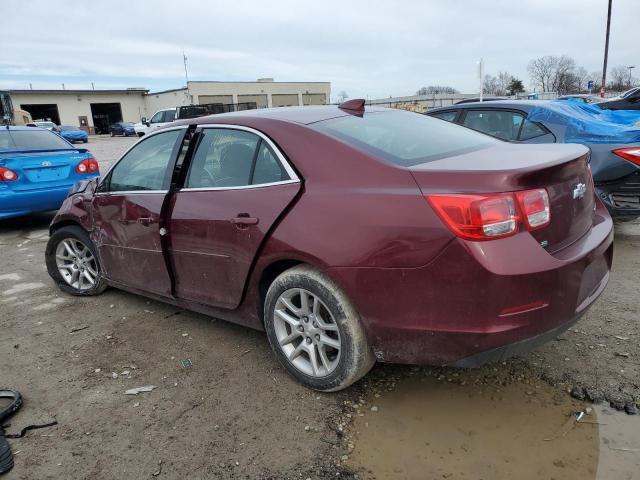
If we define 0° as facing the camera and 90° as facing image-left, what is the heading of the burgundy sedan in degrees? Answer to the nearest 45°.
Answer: approximately 135°

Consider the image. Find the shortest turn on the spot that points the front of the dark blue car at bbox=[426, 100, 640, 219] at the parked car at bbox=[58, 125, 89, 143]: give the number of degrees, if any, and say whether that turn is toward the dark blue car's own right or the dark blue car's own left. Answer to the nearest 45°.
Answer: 0° — it already faces it

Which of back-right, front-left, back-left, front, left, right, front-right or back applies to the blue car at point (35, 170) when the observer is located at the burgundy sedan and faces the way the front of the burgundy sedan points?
front

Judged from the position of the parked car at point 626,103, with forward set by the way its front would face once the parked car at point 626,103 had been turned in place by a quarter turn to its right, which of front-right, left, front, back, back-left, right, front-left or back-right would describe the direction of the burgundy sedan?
back

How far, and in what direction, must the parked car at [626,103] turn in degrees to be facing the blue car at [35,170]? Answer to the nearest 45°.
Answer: approximately 45° to its left

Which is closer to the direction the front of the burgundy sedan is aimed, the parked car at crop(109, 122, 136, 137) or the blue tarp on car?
the parked car

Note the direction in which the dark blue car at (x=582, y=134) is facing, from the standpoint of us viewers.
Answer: facing away from the viewer and to the left of the viewer

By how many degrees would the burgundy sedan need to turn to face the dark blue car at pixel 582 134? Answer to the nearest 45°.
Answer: approximately 90° to its right

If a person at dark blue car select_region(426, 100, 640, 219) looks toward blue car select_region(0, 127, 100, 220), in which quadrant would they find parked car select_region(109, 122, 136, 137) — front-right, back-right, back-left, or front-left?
front-right

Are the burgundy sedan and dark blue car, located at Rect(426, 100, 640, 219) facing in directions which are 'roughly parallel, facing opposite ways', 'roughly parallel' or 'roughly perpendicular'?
roughly parallel

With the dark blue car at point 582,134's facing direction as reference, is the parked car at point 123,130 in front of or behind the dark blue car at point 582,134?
in front

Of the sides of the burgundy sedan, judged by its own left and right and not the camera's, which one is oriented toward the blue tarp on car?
right

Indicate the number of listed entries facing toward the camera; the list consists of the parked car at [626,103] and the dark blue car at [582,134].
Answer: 0

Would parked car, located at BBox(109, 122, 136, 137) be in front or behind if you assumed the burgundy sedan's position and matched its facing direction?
in front

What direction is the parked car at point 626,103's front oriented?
to the viewer's left

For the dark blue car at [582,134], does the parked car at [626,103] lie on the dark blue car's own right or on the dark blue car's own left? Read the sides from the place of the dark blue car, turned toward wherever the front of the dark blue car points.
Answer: on the dark blue car's own right
